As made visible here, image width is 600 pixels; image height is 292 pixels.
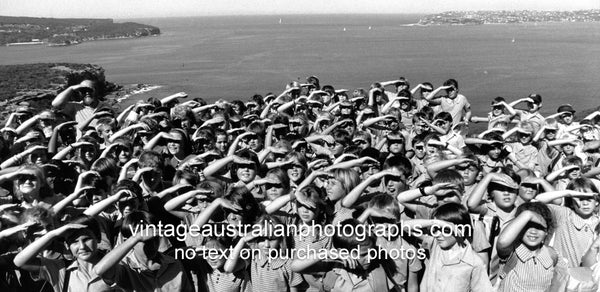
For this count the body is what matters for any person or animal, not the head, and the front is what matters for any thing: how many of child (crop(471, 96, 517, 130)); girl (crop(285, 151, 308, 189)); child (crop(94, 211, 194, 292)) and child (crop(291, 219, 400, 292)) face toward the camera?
4

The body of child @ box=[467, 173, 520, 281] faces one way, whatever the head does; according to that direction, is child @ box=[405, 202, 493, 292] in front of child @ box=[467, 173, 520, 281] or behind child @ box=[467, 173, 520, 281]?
in front

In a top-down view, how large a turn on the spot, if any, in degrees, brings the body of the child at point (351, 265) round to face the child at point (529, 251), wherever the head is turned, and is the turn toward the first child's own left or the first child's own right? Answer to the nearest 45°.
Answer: approximately 90° to the first child's own left

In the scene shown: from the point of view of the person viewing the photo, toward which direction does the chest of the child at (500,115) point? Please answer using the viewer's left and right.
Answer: facing the viewer

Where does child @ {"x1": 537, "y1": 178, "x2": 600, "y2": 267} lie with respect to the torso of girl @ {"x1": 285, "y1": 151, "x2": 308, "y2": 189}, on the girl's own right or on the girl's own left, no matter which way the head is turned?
on the girl's own left

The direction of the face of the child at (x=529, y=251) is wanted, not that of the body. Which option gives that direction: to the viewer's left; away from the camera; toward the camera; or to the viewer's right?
toward the camera

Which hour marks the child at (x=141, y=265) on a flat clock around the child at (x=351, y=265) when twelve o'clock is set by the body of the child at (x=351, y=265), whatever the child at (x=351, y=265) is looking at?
the child at (x=141, y=265) is roughly at 3 o'clock from the child at (x=351, y=265).

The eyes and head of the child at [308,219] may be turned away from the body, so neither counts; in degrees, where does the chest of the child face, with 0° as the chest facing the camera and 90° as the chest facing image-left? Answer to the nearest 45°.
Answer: approximately 0°

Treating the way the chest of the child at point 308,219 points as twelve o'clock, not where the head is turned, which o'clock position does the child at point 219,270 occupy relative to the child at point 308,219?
the child at point 219,270 is roughly at 2 o'clock from the child at point 308,219.

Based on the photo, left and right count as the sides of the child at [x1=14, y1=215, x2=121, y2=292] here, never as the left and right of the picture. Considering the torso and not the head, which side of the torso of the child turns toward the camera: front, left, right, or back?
front

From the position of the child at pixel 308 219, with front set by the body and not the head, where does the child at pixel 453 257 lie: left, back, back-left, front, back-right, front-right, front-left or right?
front-left

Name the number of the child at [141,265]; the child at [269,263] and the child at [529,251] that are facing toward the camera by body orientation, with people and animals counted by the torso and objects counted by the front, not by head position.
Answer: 3

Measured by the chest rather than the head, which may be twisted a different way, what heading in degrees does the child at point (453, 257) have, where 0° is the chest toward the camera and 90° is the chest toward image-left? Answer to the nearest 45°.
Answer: approximately 45°

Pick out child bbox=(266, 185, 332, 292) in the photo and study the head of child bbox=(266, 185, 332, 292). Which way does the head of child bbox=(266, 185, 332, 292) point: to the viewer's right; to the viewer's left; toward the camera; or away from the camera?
toward the camera

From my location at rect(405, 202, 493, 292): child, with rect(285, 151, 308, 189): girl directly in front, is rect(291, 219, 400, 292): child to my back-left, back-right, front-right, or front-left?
front-left

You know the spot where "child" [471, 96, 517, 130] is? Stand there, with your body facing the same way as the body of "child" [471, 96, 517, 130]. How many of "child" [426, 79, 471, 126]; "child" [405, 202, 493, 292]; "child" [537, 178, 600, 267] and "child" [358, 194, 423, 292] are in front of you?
3
